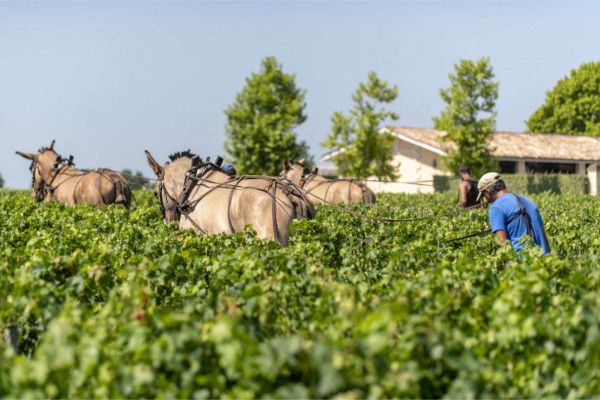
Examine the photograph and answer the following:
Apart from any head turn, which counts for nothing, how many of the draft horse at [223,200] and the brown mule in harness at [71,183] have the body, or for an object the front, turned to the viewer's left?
2

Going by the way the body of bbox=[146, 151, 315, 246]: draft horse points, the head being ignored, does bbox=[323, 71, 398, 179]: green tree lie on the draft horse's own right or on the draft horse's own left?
on the draft horse's own right

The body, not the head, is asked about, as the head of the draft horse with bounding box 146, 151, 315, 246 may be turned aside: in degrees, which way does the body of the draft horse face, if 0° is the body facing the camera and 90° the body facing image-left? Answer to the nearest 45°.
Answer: approximately 90°

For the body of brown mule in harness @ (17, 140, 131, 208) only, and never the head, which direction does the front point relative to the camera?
to the viewer's left

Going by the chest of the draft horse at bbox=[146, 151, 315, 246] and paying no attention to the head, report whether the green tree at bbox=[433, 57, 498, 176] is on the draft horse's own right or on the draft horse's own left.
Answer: on the draft horse's own right

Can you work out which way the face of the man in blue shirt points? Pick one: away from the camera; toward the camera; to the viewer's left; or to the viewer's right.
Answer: to the viewer's left

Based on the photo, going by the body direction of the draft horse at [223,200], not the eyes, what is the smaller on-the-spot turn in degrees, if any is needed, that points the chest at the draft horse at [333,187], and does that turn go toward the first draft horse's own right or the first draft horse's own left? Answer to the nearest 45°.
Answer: approximately 90° to the first draft horse's own right

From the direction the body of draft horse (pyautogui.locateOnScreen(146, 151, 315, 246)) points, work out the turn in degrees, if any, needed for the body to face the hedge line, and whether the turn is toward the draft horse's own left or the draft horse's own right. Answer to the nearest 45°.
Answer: approximately 135° to the draft horse's own right
